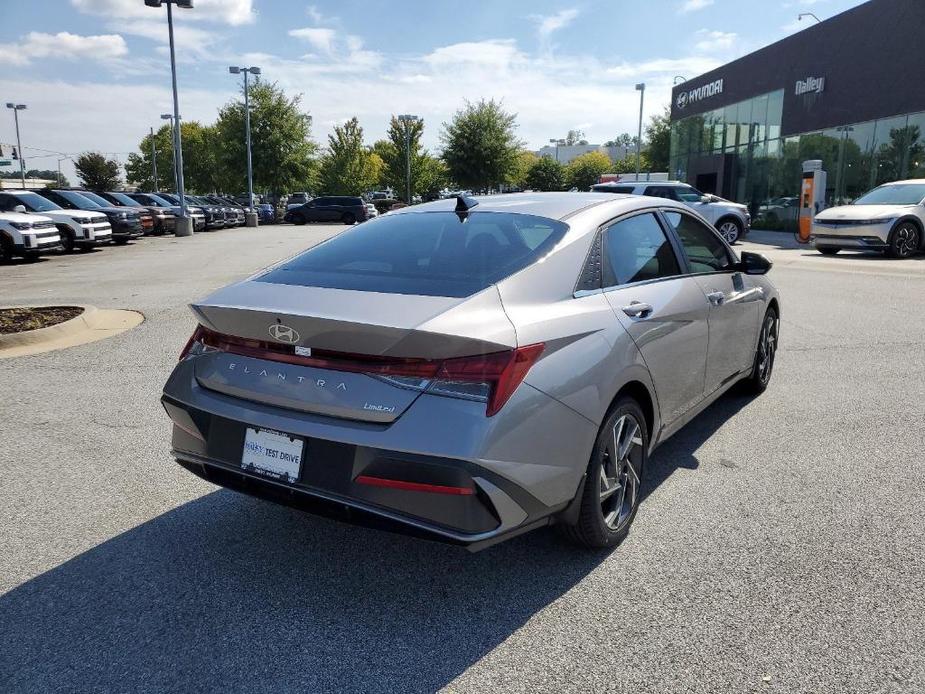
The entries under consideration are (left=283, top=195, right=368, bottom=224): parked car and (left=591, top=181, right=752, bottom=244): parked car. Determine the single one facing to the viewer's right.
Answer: (left=591, top=181, right=752, bottom=244): parked car

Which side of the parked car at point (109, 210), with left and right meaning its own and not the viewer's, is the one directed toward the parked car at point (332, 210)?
left

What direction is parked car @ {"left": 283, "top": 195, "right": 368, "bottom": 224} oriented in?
to the viewer's left

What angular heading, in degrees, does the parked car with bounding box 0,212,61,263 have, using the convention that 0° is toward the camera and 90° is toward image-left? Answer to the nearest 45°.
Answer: approximately 315°

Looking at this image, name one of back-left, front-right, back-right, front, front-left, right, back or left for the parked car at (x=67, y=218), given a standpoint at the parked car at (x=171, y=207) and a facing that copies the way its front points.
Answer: front-right

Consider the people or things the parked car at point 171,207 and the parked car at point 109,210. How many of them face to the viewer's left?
0

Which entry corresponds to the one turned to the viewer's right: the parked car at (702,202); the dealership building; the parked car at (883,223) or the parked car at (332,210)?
the parked car at (702,202)

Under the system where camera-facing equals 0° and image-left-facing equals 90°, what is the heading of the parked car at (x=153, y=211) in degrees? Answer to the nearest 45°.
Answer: approximately 315°

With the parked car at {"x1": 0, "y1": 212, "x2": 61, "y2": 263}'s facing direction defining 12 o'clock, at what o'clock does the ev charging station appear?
The ev charging station is roughly at 11 o'clock from the parked car.

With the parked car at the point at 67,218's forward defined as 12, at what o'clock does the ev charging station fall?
The ev charging station is roughly at 11 o'clock from the parked car.

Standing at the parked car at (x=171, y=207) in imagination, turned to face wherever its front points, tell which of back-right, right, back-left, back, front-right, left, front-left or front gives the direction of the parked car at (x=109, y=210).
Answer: front-right

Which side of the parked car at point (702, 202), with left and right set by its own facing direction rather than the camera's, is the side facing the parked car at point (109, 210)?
back

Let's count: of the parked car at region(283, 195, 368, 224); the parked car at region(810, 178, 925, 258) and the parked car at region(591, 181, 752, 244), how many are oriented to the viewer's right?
1

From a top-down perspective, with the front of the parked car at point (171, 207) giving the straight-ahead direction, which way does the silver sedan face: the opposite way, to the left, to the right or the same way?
to the left

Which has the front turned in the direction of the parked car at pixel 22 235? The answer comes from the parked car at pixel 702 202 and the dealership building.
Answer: the dealership building

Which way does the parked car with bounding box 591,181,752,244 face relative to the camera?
to the viewer's right
